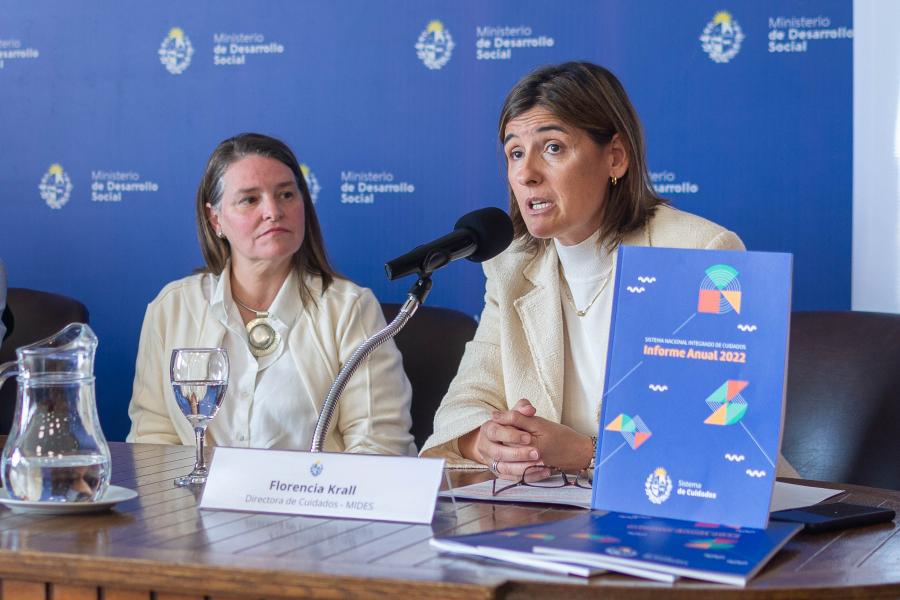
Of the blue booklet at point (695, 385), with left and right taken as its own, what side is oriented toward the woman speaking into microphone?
back

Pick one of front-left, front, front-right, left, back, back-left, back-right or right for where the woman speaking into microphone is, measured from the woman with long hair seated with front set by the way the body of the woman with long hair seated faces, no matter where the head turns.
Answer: front-left

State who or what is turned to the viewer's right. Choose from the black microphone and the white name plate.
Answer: the black microphone

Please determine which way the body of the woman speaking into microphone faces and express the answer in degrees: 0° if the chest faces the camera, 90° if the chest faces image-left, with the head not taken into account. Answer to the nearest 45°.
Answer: approximately 45°

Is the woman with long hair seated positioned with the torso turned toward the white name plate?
yes

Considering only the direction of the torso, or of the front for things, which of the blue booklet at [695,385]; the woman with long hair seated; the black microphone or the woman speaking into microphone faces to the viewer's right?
the black microphone

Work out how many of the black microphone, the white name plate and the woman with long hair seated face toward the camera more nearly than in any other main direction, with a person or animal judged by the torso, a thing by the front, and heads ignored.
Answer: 2

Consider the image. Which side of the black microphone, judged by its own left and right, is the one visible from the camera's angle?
right

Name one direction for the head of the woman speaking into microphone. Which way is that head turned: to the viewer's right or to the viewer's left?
to the viewer's left
